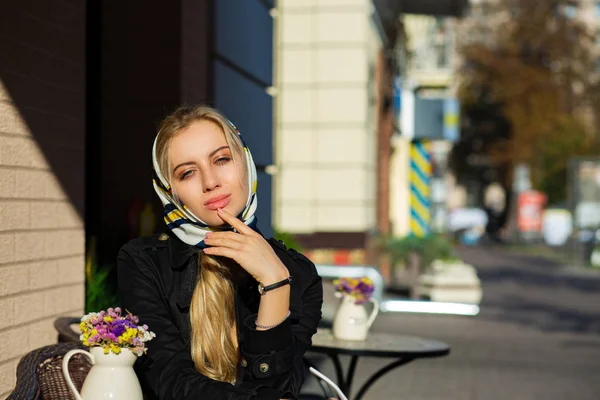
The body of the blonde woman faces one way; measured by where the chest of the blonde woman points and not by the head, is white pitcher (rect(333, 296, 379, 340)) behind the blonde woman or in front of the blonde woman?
behind

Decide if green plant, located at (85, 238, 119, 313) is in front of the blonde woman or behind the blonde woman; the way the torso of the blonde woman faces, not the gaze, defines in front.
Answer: behind

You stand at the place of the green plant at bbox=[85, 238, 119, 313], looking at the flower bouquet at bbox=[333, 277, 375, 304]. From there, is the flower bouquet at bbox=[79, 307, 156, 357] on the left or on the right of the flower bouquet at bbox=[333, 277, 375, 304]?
right

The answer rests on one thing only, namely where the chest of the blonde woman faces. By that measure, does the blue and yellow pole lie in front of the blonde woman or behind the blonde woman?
behind

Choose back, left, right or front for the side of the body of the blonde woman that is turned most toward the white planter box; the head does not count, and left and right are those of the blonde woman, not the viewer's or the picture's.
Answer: back

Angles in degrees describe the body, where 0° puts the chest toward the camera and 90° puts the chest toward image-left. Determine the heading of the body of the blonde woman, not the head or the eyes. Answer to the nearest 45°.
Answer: approximately 0°
